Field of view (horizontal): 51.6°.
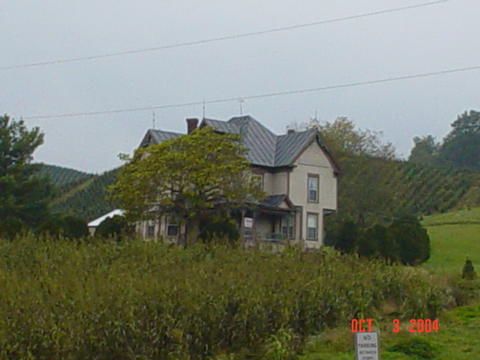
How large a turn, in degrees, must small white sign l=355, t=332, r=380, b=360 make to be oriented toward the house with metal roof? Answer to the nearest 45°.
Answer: approximately 180°

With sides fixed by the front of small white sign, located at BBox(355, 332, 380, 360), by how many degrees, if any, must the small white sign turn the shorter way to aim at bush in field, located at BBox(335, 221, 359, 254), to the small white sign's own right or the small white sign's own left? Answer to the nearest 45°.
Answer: approximately 180°

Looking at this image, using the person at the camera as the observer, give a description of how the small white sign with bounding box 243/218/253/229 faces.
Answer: facing the viewer

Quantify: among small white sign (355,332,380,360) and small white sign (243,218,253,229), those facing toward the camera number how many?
2

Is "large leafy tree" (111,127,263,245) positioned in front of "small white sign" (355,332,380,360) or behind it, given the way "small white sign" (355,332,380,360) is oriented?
behind

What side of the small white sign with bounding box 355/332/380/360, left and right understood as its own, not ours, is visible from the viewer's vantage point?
front

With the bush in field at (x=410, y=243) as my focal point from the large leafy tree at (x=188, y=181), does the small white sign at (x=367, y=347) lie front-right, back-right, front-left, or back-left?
front-right

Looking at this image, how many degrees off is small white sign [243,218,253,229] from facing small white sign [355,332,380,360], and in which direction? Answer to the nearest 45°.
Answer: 0° — it already faces it

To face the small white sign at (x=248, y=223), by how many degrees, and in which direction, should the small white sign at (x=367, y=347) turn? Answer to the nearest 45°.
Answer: approximately 180°
